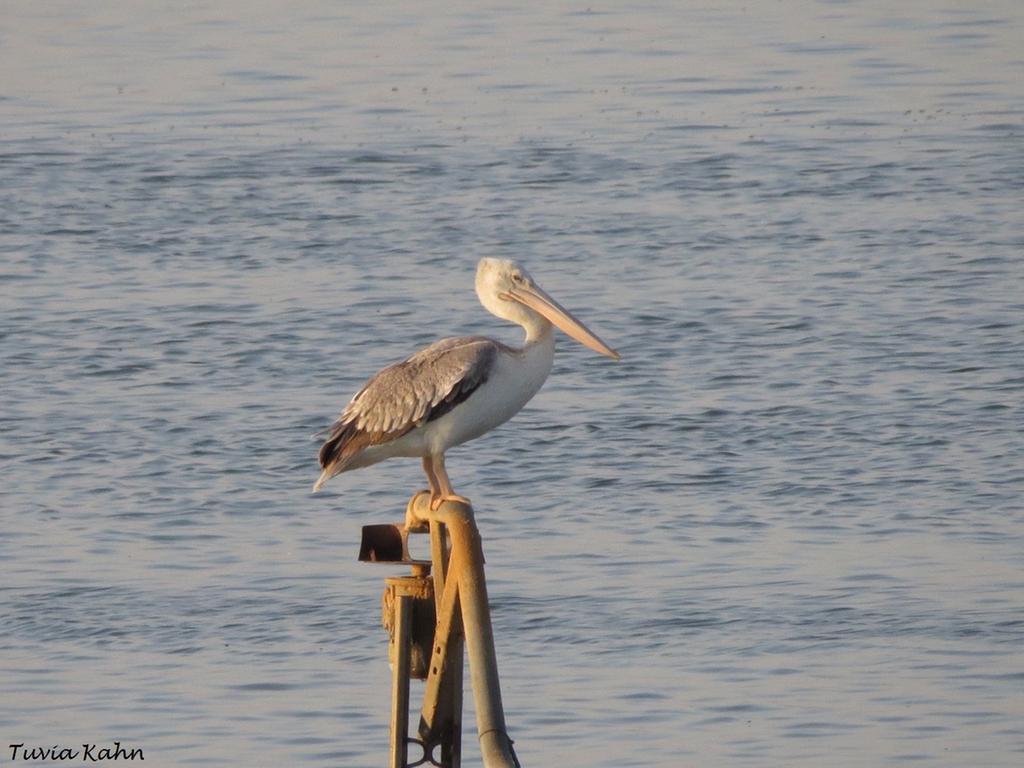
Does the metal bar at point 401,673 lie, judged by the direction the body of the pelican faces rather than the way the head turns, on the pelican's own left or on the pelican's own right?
on the pelican's own right

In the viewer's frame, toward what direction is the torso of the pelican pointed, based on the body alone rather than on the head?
to the viewer's right
